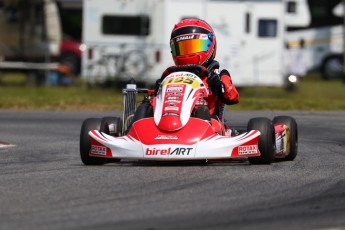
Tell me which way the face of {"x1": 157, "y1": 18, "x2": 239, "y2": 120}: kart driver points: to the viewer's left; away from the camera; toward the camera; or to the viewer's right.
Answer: toward the camera

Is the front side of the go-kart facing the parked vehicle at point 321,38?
no

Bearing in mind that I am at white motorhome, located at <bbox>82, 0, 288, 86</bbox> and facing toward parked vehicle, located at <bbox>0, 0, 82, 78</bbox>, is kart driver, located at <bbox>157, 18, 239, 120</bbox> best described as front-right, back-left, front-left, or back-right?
back-left

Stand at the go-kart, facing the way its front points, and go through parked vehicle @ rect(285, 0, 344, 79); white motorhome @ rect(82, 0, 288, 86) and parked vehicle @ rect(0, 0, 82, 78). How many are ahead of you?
0

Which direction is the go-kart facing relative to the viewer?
toward the camera

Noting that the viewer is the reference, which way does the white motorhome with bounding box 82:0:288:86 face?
facing away from the viewer and to the right of the viewer

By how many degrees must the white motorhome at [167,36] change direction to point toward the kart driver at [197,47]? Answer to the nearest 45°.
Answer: approximately 135° to its right
